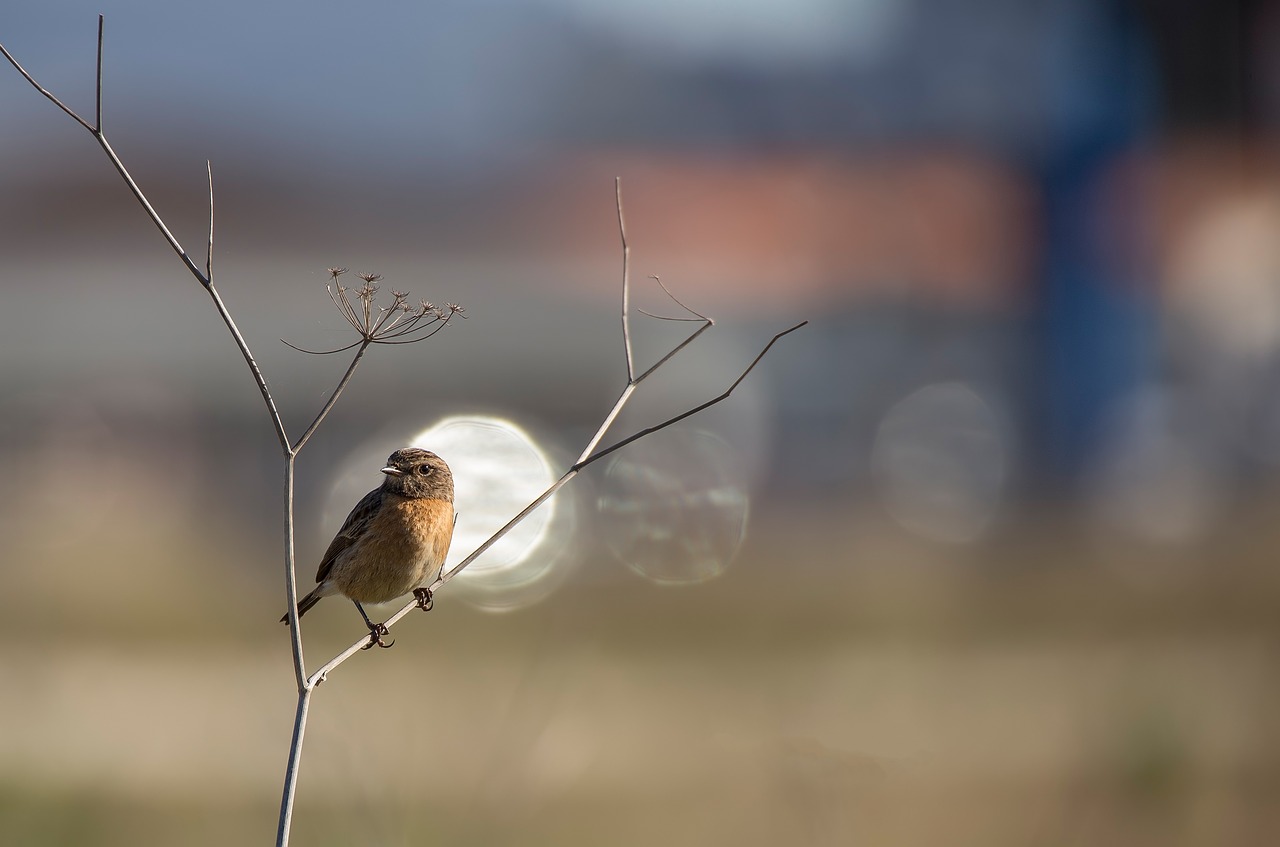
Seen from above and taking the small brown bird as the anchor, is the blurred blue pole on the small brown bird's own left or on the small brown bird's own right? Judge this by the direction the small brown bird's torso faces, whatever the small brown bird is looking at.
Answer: on the small brown bird's own left

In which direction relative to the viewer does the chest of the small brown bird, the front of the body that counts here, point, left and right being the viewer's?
facing the viewer and to the right of the viewer

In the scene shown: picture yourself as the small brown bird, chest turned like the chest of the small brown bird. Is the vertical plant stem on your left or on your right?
on your right
